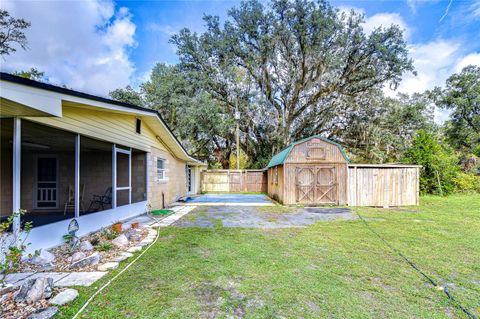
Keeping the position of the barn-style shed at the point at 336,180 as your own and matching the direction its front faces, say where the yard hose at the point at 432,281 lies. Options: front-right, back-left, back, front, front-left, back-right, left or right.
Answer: front

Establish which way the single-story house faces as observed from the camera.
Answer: facing the viewer and to the right of the viewer

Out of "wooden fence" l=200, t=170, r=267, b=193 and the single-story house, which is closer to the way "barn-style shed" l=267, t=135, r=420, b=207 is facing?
the single-story house

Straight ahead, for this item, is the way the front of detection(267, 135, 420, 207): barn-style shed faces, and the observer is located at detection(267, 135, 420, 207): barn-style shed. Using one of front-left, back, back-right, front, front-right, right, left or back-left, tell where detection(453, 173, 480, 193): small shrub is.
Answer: back-left

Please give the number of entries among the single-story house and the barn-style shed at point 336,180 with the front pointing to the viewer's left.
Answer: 0

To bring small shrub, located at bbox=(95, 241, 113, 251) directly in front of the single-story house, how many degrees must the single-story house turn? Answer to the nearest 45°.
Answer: approximately 45° to its right

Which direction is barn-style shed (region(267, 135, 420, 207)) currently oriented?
toward the camera

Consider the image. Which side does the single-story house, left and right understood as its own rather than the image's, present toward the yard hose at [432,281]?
front

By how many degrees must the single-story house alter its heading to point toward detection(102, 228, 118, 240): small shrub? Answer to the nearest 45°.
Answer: approximately 45° to its right

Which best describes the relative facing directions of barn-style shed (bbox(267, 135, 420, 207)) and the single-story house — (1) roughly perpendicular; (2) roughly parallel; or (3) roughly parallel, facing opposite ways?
roughly perpendicular

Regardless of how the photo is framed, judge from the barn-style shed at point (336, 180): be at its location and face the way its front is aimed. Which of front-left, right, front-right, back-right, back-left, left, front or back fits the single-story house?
front-right

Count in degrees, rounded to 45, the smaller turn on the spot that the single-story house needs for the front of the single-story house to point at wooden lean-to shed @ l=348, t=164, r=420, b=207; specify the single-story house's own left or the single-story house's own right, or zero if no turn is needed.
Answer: approximately 45° to the single-story house's own left

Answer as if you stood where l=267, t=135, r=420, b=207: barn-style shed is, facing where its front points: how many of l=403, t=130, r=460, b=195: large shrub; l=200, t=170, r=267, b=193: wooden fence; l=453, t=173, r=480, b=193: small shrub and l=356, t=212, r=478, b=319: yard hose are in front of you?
1
